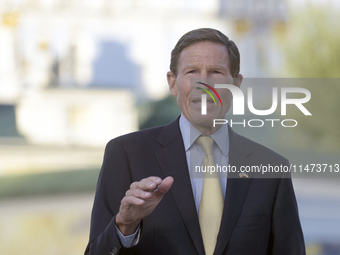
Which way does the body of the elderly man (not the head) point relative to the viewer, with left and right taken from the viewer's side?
facing the viewer
